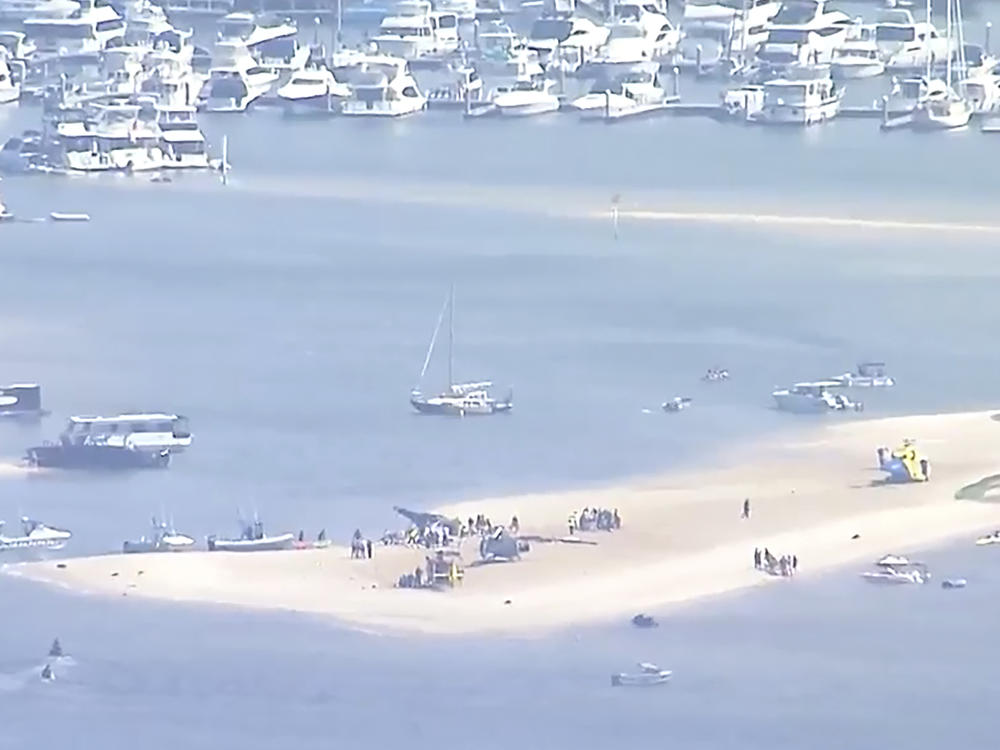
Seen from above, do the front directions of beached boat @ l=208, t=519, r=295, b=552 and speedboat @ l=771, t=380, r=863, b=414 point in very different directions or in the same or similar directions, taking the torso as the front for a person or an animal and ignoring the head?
very different directions

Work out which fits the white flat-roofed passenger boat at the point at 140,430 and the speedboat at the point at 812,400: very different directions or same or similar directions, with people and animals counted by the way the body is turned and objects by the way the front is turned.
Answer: same or similar directions

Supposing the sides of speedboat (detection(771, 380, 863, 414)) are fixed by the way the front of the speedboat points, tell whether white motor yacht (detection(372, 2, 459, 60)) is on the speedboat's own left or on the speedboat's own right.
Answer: on the speedboat's own right

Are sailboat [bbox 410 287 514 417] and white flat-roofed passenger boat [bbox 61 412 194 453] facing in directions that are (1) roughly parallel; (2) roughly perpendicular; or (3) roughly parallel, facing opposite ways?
roughly parallel

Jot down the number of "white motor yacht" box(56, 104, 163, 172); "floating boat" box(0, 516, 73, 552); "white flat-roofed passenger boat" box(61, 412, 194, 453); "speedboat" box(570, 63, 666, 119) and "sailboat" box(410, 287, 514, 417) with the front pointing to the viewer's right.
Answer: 1

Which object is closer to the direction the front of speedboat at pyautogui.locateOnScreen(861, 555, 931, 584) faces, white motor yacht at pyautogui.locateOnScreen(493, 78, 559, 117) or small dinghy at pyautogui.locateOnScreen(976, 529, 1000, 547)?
the white motor yacht

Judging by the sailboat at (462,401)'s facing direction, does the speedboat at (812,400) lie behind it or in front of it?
behind

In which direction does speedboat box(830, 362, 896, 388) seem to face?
to the viewer's left

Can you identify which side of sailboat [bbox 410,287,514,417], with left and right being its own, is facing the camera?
left

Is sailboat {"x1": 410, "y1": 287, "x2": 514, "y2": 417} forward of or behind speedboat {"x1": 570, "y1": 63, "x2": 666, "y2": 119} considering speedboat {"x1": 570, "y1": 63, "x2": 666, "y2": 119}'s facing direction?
forward
